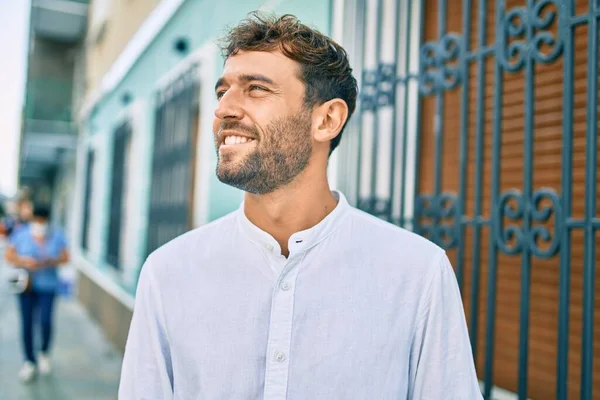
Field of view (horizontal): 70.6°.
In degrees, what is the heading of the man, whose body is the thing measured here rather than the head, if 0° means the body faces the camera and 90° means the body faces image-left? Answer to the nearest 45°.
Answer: approximately 0°

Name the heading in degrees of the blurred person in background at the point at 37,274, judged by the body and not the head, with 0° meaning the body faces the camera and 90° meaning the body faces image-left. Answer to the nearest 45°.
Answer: approximately 0°

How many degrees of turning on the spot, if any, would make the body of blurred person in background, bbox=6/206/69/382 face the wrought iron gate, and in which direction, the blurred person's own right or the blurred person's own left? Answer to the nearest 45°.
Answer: approximately 45° to the blurred person's own left
